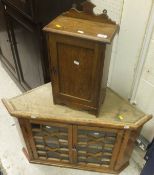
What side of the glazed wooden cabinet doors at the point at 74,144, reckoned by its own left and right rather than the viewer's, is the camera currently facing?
front

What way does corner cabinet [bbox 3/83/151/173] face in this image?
toward the camera

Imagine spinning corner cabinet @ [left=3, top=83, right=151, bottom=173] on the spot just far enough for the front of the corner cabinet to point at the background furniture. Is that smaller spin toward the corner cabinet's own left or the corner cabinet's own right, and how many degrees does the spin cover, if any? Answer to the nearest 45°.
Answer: approximately 135° to the corner cabinet's own right
